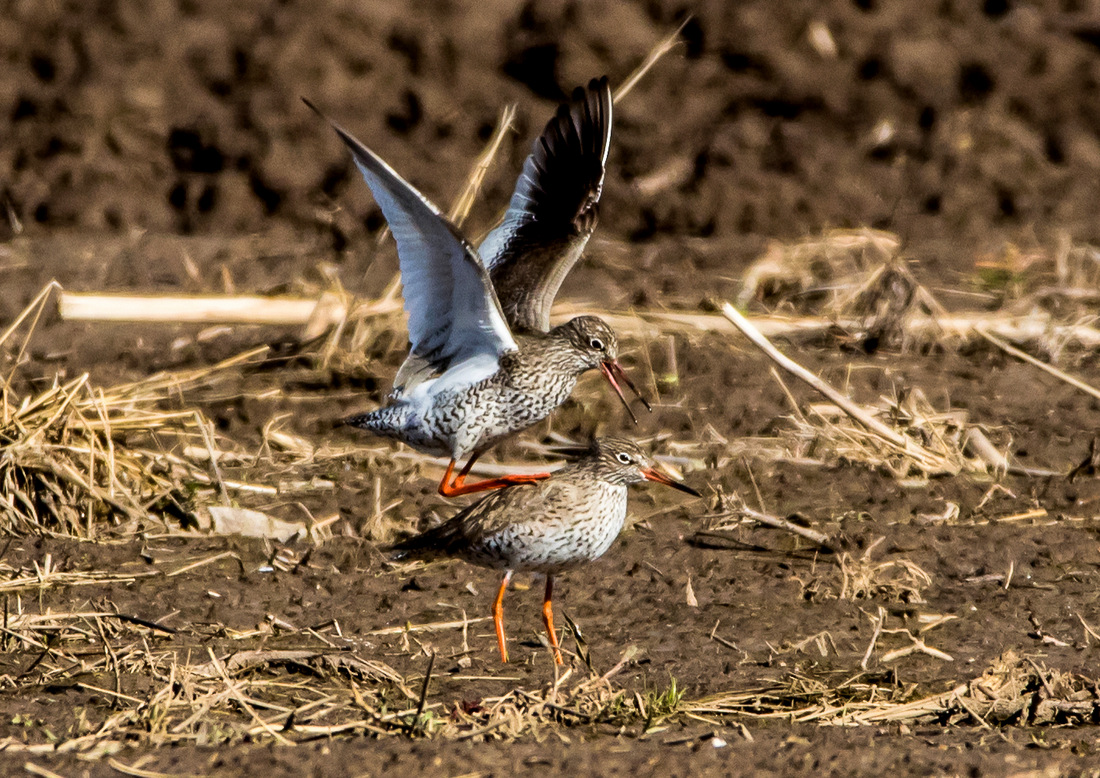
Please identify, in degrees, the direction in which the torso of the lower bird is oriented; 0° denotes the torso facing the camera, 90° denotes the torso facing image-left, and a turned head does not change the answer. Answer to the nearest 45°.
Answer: approximately 270°
